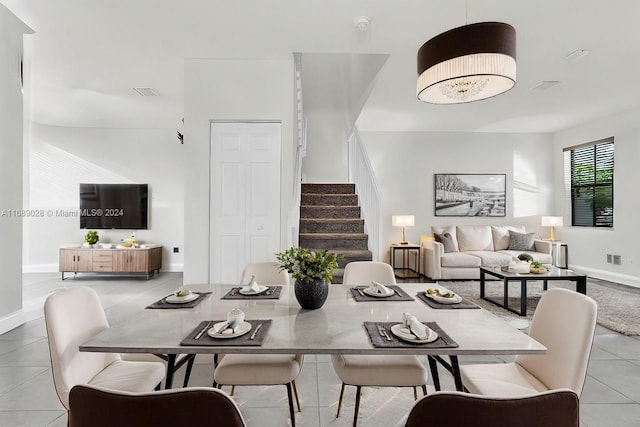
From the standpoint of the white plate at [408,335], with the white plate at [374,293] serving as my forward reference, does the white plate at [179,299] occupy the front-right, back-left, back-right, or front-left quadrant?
front-left

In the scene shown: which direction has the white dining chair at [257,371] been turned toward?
toward the camera

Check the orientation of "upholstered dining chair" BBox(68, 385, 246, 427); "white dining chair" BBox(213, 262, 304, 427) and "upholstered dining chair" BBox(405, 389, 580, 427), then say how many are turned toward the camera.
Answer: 1

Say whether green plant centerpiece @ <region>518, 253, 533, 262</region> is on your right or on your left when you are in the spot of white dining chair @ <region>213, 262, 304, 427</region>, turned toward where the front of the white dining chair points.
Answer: on your left

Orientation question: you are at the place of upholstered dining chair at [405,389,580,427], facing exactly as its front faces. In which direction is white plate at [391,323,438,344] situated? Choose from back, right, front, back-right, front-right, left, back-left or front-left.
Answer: front-left

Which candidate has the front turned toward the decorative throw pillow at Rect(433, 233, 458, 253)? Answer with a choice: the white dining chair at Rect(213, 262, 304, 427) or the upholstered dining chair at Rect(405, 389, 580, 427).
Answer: the upholstered dining chair

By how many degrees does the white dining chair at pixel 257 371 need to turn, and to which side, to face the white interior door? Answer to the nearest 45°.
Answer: approximately 180°

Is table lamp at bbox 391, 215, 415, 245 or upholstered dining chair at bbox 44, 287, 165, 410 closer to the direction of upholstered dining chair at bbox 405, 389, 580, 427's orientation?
the table lamp

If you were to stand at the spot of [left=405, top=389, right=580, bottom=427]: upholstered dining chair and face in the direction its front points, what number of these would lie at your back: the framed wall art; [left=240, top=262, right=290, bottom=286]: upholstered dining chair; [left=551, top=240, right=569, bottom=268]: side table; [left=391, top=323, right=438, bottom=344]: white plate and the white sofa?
0

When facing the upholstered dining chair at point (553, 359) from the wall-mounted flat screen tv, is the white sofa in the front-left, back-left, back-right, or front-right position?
front-left

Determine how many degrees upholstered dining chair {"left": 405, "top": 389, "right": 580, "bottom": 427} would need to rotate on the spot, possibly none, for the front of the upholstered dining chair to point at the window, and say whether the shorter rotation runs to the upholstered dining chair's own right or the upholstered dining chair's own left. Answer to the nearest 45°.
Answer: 0° — it already faces it

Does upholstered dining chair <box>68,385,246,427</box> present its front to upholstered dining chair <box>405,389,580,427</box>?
no

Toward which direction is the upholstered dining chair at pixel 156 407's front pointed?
away from the camera

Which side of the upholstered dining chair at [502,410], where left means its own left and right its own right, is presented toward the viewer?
back
